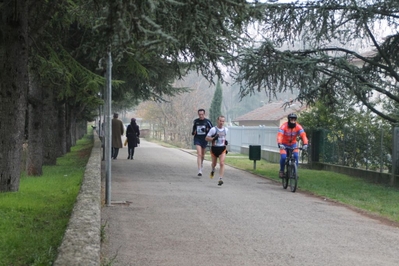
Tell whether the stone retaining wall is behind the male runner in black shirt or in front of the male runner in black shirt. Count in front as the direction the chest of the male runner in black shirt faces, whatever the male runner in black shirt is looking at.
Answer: in front

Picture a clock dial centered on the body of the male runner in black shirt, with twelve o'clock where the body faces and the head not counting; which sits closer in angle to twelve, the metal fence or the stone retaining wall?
the stone retaining wall

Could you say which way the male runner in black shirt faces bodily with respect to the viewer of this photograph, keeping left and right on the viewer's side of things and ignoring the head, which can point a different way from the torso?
facing the viewer

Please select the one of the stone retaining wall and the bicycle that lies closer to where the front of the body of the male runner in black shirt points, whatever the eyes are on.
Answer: the stone retaining wall

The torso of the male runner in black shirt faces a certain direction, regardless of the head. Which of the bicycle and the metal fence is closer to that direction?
the bicycle

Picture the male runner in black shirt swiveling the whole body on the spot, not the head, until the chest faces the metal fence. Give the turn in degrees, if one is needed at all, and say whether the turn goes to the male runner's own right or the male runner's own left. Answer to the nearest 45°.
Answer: approximately 135° to the male runner's own left

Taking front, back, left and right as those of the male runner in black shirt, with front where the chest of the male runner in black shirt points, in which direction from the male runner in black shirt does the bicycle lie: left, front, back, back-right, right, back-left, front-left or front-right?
front-left

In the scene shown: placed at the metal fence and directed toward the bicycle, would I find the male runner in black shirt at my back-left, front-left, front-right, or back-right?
front-right
